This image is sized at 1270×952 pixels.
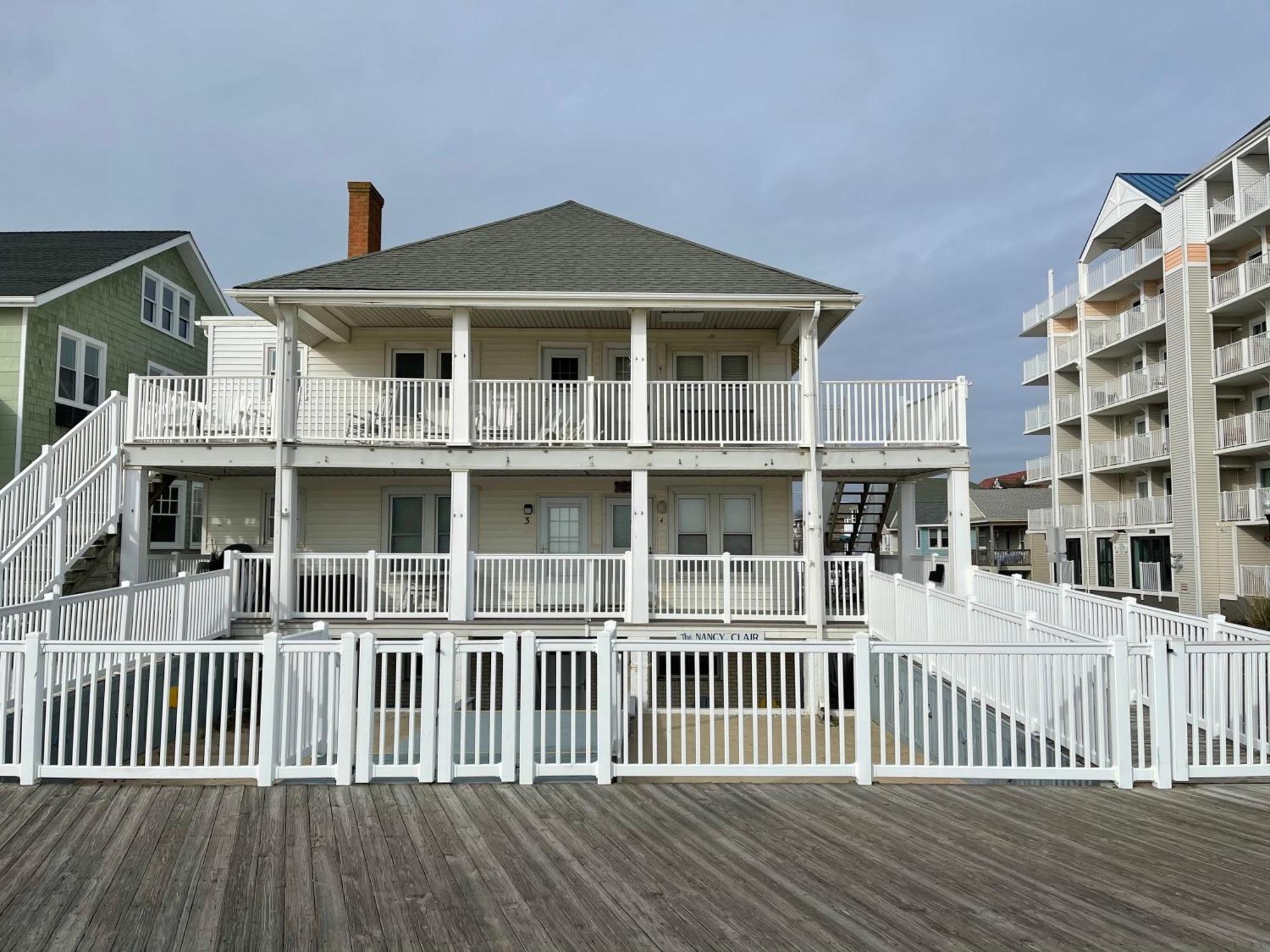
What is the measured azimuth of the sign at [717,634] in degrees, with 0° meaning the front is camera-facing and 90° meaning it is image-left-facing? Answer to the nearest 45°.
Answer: approximately 0°

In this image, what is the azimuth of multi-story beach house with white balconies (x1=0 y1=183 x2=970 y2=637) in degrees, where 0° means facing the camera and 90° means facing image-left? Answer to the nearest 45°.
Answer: approximately 0°

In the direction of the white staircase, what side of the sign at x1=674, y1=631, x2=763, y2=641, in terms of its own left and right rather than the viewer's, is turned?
right

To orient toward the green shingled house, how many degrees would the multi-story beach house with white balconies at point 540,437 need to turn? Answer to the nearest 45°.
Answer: approximately 135° to its right

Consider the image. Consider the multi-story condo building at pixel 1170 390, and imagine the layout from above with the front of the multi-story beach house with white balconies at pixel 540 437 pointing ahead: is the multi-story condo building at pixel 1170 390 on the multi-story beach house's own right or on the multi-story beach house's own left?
on the multi-story beach house's own left

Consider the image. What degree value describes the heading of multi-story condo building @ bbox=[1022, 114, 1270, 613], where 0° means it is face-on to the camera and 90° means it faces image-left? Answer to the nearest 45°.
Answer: approximately 45°
